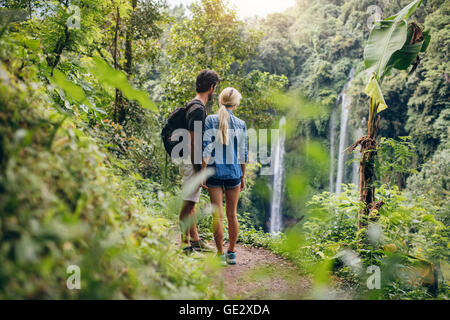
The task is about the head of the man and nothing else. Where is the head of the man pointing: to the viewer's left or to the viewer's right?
to the viewer's right

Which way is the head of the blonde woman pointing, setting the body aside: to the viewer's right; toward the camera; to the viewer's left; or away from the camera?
away from the camera

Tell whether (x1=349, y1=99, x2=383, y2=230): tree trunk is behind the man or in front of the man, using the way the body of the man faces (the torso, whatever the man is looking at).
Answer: in front

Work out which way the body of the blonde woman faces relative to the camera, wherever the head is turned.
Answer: away from the camera

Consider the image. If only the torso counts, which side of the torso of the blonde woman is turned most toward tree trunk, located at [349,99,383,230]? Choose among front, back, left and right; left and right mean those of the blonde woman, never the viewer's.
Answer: right
